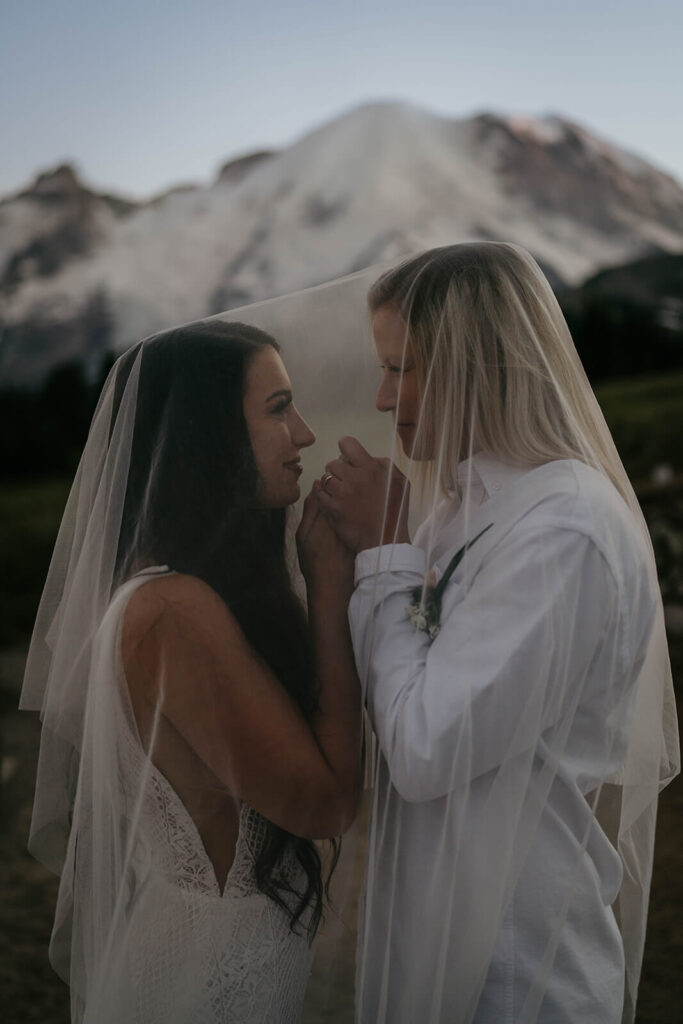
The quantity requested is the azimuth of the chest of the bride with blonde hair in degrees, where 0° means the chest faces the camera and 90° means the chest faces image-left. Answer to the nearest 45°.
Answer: approximately 90°

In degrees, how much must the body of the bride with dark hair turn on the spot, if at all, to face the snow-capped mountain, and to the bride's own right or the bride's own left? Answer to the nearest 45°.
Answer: approximately 90° to the bride's own left

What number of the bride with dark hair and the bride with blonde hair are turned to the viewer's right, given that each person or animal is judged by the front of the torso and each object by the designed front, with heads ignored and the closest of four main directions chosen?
1

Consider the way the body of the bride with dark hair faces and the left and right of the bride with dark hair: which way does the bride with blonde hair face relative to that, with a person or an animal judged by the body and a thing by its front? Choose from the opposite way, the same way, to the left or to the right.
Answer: the opposite way

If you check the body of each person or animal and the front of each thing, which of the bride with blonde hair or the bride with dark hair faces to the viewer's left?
the bride with blonde hair

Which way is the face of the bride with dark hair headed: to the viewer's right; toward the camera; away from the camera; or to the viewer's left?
to the viewer's right

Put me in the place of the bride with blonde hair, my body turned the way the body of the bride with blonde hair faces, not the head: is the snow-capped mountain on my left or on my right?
on my right

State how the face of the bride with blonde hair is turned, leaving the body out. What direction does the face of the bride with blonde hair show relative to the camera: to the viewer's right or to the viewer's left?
to the viewer's left

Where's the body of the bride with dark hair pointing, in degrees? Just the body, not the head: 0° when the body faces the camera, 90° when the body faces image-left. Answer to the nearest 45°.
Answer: approximately 270°
